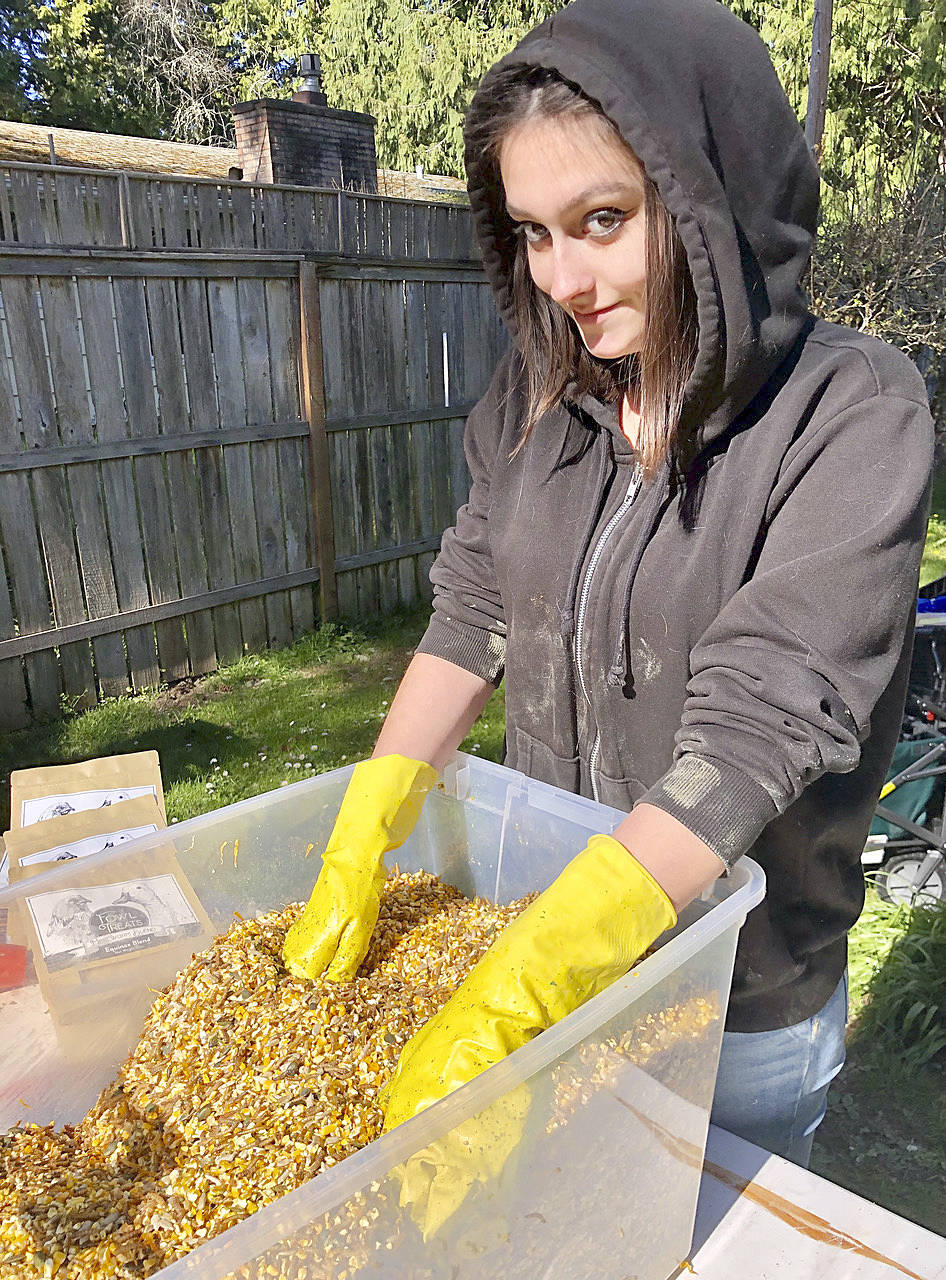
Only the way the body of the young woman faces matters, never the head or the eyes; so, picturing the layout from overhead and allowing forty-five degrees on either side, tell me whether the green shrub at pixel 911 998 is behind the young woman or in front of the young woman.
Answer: behind

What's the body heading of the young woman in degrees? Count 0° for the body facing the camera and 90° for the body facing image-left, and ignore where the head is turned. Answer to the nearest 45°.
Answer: approximately 45°

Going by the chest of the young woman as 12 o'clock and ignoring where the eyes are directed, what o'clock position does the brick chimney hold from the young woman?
The brick chimney is roughly at 4 o'clock from the young woman.

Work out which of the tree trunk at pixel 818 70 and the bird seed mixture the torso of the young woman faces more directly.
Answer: the bird seed mixture

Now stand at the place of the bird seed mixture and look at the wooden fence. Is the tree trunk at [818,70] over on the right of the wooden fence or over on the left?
right

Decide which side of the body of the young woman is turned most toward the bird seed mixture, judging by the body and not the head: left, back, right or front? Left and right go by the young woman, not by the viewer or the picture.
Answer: front

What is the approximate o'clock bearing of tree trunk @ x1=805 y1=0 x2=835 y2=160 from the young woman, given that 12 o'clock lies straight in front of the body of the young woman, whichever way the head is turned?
The tree trunk is roughly at 5 o'clock from the young woman.
